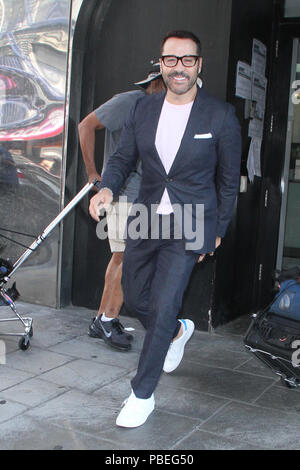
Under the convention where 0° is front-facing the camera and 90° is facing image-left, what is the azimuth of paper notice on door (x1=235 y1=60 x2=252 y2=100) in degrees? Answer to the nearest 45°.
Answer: approximately 315°

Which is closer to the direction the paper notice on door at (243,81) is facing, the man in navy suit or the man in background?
the man in navy suit

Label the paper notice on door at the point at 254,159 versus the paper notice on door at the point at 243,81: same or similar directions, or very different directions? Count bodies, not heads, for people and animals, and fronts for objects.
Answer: same or similar directions

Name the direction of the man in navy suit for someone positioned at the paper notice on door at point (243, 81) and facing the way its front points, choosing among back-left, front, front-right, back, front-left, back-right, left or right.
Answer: front-right

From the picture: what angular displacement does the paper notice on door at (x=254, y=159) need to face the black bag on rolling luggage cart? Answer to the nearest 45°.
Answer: approximately 45° to its right

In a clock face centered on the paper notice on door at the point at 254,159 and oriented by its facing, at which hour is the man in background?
The man in background is roughly at 3 o'clock from the paper notice on door.

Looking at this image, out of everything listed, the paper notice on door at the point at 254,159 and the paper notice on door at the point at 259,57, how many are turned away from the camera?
0

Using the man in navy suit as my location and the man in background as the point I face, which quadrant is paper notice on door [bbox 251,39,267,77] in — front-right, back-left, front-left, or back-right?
front-right

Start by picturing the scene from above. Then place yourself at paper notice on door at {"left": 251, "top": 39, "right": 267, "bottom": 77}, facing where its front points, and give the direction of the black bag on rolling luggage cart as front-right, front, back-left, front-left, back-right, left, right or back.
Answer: front-right

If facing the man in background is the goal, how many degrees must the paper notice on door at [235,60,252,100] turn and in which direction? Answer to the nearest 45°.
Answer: approximately 90° to its right

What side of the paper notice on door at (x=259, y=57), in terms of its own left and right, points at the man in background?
right
